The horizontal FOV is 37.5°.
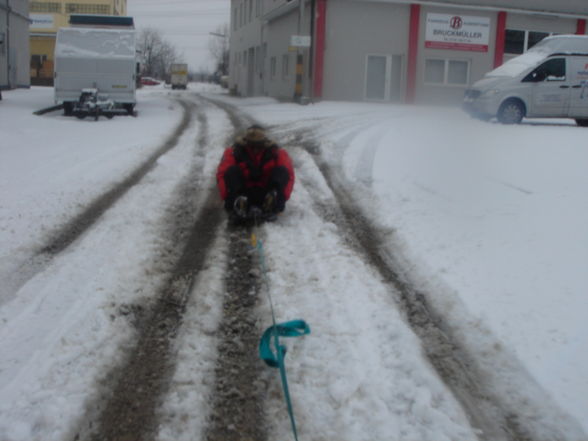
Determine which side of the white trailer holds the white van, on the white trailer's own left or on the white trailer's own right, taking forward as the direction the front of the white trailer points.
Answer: on the white trailer's own left

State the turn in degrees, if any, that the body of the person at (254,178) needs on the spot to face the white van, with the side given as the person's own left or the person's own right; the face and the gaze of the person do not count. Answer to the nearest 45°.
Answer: approximately 135° to the person's own left

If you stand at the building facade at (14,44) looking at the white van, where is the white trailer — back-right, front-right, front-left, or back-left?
front-right

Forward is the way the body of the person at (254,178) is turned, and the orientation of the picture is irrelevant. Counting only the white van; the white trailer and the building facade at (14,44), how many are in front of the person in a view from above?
0

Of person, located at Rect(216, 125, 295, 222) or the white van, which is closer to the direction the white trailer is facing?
the person

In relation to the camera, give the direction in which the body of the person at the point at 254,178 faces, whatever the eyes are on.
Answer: toward the camera

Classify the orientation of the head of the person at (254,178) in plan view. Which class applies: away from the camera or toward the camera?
toward the camera

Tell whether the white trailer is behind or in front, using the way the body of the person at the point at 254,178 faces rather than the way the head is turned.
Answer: behind
